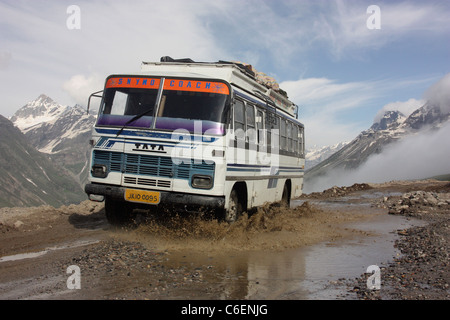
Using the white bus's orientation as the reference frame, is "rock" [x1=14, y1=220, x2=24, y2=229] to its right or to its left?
on its right

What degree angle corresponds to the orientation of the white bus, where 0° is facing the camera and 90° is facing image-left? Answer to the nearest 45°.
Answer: approximately 45°
